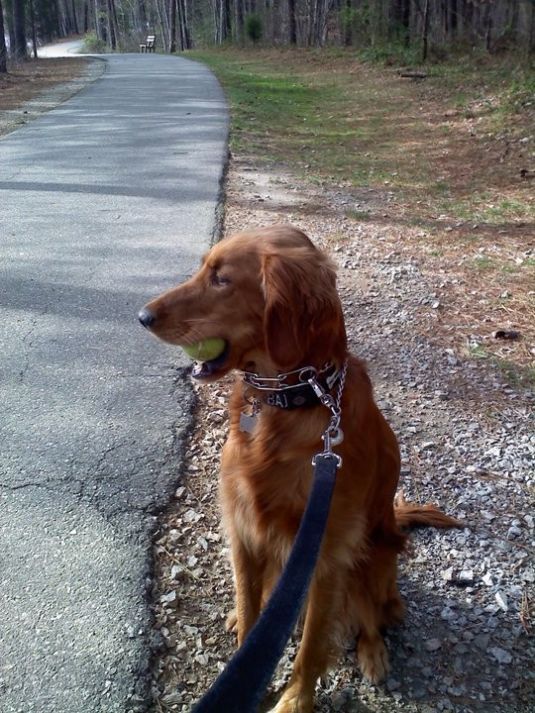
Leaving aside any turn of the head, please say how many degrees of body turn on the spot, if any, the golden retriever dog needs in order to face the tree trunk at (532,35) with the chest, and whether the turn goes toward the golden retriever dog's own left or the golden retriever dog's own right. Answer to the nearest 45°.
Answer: approximately 135° to the golden retriever dog's own right

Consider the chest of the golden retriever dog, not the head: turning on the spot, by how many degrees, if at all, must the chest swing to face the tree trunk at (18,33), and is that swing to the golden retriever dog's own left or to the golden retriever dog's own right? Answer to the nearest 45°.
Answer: approximately 135° to the golden retriever dog's own right

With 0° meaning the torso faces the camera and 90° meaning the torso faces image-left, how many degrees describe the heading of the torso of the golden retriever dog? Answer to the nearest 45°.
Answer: approximately 45°
